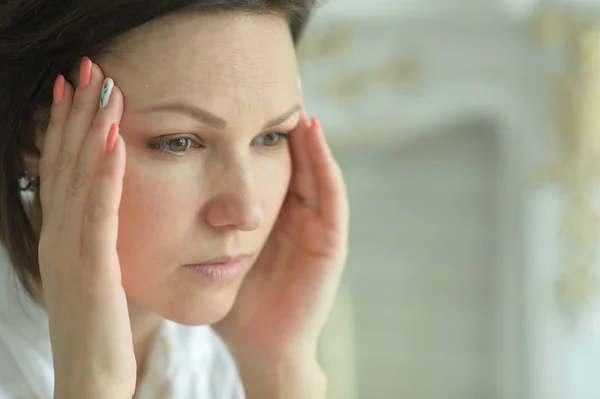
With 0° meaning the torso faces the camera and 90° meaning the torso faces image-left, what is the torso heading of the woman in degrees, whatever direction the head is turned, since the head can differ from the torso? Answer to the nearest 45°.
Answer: approximately 315°
